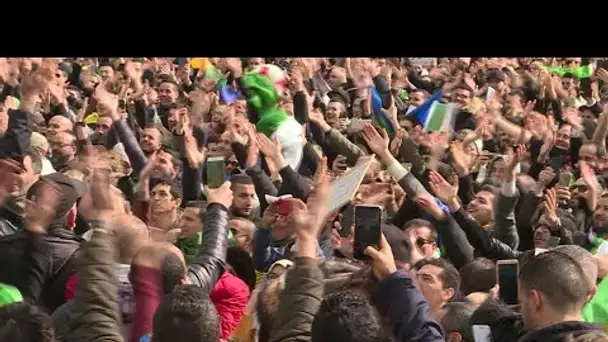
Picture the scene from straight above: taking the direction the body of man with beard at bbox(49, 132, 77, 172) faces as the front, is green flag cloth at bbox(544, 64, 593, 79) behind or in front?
behind

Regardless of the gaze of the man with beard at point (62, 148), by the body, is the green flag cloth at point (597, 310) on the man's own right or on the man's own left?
on the man's own left

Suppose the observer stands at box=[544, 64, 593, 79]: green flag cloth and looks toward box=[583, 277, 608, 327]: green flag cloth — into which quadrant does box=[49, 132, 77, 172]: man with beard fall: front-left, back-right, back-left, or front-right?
front-right

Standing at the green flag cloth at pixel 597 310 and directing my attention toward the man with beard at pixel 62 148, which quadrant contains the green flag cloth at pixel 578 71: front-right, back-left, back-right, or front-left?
front-right
